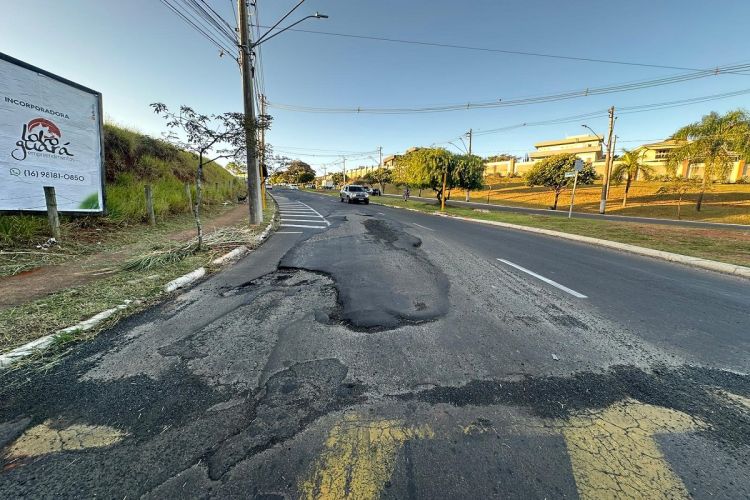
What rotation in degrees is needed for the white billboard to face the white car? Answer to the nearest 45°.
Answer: approximately 90° to its left

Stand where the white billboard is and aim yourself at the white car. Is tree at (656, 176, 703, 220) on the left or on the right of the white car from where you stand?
right

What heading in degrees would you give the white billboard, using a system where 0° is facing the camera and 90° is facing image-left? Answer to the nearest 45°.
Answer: approximately 315°

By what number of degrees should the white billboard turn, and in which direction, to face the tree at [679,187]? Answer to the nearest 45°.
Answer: approximately 45° to its left

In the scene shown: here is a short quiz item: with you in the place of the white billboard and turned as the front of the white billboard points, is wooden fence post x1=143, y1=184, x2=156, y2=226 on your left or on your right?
on your left

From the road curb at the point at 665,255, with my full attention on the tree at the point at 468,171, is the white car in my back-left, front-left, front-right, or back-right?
front-left

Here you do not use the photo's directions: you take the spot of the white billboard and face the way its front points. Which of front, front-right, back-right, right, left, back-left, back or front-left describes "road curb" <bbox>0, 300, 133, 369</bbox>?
front-right

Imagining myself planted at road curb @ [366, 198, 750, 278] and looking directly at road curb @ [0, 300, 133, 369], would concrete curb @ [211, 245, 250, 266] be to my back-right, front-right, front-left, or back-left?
front-right

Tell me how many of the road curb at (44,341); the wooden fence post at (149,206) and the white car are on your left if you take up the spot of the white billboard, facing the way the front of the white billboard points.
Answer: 2

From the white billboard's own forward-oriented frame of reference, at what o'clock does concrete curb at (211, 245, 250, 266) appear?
The concrete curb is roughly at 12 o'clock from the white billboard.
